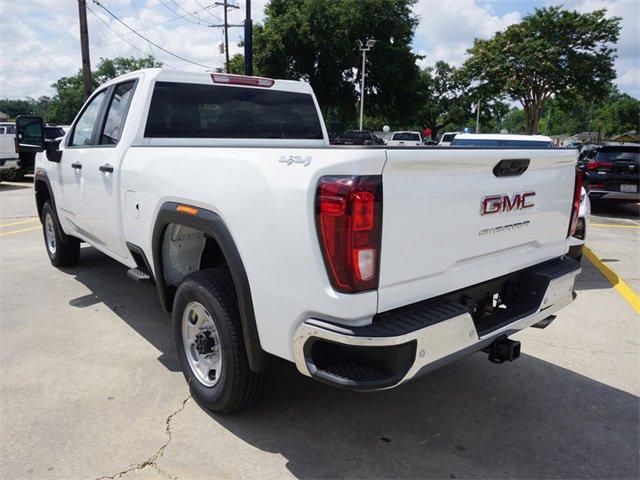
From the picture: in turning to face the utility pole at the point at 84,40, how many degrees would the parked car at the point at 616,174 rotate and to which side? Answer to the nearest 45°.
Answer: approximately 90° to its left

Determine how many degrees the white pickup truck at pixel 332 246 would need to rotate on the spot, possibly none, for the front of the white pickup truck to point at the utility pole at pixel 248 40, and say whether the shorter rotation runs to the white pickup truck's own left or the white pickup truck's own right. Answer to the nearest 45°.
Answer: approximately 45° to the white pickup truck's own right

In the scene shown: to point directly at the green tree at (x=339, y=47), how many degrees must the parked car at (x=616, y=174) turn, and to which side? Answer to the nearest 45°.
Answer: approximately 45° to its left

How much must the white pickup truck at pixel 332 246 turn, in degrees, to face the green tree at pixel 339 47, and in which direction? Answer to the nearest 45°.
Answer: approximately 45° to its right

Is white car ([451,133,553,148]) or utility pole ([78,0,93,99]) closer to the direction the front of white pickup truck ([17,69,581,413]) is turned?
the utility pole

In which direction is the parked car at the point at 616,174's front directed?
away from the camera

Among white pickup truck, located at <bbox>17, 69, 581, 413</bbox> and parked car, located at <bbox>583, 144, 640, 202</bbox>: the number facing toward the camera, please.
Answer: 0

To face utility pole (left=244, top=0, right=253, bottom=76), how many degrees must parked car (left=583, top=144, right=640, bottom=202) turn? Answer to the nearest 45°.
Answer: approximately 90° to its left

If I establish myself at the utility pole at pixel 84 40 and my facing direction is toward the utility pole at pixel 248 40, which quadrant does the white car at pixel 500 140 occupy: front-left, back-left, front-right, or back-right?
front-right

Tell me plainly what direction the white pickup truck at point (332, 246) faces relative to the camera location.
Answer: facing away from the viewer and to the left of the viewer

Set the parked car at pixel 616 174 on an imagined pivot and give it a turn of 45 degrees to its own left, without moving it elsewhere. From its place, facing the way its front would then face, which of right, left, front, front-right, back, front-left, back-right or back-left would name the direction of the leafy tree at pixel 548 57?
front-right

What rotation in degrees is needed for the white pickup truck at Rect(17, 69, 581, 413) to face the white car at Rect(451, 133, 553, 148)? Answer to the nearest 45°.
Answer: approximately 90° to its right

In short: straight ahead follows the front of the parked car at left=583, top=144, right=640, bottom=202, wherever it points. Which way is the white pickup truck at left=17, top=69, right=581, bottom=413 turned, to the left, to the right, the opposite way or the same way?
to the left
